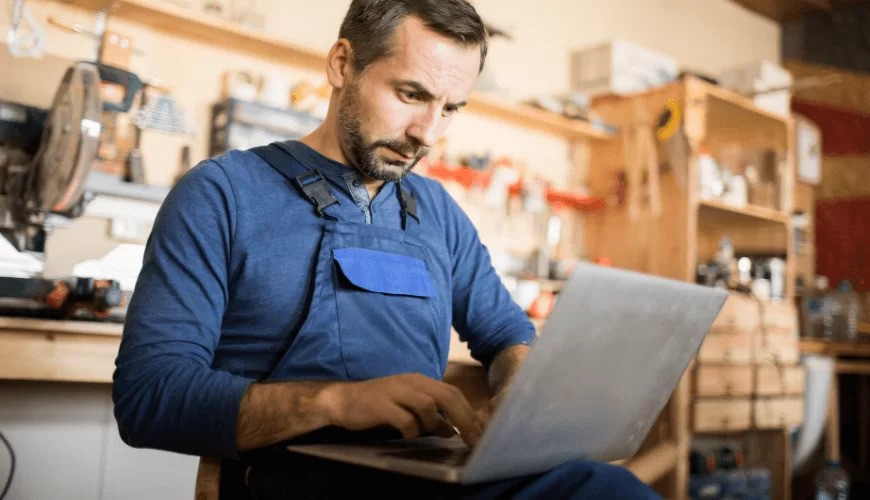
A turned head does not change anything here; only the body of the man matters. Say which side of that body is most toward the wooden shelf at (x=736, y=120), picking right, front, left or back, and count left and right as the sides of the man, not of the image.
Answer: left

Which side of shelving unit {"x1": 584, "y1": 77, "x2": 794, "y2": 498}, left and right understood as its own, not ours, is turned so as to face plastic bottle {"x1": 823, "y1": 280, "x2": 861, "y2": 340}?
left

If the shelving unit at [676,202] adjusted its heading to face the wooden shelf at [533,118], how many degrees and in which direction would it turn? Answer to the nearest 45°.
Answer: approximately 90° to its right

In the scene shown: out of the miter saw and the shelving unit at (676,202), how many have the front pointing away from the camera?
0

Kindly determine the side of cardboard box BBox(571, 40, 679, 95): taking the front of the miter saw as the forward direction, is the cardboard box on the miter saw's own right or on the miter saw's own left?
on the miter saw's own left

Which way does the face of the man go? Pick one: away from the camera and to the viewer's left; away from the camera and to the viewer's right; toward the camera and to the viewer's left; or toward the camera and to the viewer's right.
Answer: toward the camera and to the viewer's right

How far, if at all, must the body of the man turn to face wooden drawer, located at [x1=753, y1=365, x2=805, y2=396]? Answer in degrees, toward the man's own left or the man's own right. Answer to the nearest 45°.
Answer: approximately 90° to the man's own left

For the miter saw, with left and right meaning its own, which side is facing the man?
front

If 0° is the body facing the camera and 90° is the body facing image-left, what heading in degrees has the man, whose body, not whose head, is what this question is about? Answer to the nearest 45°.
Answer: approximately 315°

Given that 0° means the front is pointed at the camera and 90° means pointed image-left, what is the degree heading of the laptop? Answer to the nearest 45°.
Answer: approximately 135°

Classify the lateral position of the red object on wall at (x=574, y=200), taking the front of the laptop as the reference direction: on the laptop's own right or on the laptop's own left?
on the laptop's own right

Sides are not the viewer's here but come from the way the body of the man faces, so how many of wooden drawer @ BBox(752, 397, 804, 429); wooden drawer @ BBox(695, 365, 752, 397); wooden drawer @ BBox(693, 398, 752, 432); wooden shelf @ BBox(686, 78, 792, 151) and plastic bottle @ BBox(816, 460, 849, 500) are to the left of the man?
5

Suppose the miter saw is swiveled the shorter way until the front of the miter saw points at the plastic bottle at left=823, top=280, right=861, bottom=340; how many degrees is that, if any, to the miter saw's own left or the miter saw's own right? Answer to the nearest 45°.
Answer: approximately 45° to the miter saw's own left

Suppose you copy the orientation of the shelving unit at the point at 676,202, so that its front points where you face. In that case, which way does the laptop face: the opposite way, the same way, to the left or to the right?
the opposite way

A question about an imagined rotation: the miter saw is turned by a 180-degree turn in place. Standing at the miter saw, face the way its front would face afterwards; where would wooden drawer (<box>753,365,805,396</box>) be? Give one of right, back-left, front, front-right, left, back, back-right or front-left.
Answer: back-right
